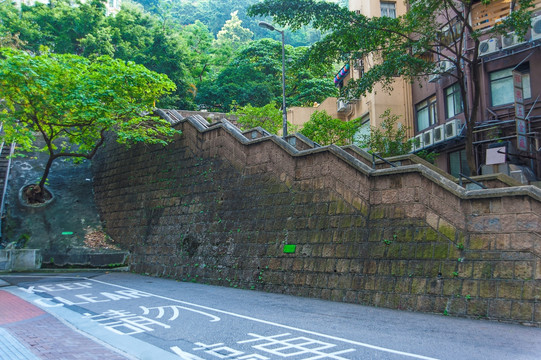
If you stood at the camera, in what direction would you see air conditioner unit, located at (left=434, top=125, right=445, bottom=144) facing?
facing the viewer and to the left of the viewer

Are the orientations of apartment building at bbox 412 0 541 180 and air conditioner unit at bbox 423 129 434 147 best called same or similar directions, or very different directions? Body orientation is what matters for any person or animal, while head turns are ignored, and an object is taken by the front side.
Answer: same or similar directions

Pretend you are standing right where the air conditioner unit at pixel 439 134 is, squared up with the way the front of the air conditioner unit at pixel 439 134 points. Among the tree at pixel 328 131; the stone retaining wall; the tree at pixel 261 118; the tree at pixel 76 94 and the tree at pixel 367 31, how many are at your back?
0

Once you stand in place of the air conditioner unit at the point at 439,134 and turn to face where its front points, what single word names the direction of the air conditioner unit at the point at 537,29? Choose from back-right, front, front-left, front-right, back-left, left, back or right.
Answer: left

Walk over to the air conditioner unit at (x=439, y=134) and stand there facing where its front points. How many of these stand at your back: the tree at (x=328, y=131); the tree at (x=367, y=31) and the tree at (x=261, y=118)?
0

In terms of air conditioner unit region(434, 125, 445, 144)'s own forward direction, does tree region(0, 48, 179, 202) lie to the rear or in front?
in front

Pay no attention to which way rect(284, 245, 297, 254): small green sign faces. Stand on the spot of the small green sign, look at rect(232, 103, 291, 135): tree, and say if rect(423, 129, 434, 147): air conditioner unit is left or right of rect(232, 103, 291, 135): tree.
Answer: right

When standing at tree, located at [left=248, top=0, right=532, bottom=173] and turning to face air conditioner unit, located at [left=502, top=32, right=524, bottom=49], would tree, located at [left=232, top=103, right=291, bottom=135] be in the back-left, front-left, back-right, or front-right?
back-left

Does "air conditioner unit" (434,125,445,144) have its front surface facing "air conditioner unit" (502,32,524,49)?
no

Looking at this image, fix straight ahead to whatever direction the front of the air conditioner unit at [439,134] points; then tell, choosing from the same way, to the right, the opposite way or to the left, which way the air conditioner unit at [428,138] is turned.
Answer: the same way

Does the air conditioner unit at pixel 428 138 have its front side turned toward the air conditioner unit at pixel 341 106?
no

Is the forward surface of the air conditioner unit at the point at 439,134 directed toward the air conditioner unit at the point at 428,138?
no

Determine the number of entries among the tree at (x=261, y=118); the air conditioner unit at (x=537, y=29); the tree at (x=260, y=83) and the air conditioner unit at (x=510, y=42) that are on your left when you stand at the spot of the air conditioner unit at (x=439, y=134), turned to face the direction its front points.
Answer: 2

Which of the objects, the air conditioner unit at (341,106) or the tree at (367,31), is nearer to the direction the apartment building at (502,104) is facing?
the tree

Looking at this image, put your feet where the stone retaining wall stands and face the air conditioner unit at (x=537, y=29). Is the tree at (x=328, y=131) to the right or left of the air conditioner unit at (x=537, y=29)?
left

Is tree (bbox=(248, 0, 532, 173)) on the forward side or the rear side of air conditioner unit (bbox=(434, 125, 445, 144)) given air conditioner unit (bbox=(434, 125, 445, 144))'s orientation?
on the forward side
